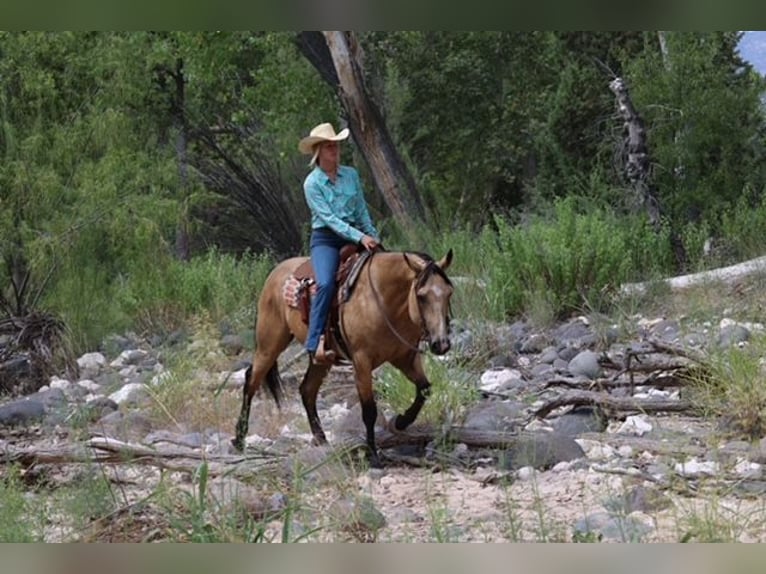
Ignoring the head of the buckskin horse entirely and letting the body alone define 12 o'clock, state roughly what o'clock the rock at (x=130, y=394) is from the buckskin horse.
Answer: The rock is roughly at 6 o'clock from the buckskin horse.

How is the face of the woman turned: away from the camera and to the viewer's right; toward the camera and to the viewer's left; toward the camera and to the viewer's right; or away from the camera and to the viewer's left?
toward the camera and to the viewer's right

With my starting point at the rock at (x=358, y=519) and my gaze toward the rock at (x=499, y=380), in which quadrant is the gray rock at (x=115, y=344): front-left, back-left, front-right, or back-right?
front-left

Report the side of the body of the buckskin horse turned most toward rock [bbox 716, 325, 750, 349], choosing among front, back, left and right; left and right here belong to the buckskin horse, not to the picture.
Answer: left

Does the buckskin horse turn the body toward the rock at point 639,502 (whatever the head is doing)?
yes

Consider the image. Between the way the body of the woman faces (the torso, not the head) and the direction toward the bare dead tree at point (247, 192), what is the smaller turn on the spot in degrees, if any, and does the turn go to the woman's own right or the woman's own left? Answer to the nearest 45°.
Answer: approximately 135° to the woman's own left

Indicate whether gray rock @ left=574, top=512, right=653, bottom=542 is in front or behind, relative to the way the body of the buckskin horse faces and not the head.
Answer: in front

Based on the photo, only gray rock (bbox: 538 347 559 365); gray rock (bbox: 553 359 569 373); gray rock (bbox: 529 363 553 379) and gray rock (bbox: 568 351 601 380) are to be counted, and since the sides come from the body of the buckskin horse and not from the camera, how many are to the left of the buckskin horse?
4

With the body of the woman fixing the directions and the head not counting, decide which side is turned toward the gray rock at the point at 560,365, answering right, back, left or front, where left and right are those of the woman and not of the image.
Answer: left

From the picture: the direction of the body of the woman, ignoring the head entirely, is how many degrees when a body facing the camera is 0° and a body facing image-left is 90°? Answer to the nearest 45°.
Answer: approximately 315°

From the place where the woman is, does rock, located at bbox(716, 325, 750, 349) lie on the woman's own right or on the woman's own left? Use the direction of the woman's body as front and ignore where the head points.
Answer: on the woman's own left

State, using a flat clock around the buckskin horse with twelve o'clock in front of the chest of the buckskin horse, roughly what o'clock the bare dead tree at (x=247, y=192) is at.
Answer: The bare dead tree is roughly at 7 o'clock from the buckskin horse.

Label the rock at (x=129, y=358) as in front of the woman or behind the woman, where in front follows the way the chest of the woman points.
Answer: behind

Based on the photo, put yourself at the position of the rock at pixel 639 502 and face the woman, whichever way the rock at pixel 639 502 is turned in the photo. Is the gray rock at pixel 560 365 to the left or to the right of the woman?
right

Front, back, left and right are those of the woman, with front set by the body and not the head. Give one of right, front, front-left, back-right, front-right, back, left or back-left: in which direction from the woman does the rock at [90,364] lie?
back

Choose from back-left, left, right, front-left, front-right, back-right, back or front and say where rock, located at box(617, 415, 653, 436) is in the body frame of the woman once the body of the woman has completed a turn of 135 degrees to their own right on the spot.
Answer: back

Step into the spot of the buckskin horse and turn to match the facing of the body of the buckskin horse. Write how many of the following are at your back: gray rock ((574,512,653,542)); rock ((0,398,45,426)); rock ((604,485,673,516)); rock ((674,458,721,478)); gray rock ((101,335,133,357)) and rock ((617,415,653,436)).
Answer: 2
